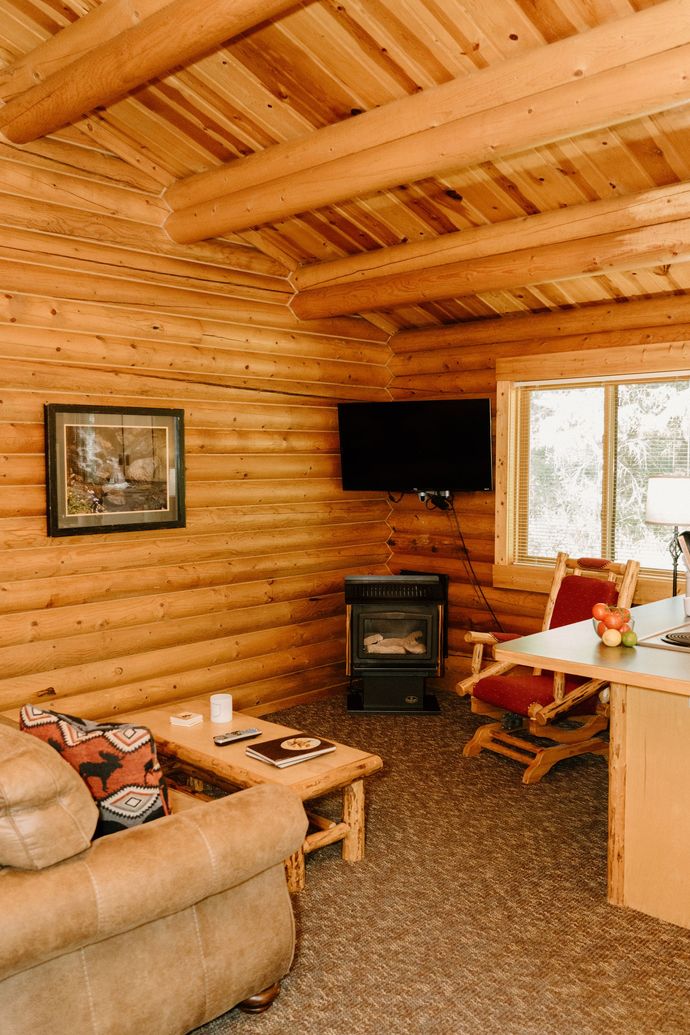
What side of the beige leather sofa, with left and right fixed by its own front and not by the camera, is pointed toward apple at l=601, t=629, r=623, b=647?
front

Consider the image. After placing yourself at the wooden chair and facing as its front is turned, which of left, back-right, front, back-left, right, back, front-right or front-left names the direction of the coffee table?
front

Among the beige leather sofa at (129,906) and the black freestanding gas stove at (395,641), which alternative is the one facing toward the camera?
the black freestanding gas stove

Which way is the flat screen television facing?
toward the camera

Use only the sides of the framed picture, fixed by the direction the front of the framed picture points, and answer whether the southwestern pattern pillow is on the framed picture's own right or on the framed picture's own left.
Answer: on the framed picture's own right

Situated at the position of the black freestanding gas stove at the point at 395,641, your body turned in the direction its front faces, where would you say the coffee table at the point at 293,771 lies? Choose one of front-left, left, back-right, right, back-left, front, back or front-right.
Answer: front

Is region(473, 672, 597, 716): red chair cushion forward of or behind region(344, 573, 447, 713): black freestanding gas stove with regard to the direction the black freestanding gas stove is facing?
forward

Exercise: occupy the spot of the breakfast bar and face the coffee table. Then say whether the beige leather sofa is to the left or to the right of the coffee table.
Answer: left

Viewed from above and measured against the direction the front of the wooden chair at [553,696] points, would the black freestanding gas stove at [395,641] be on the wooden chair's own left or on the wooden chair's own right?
on the wooden chair's own right

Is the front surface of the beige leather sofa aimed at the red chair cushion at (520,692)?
yes

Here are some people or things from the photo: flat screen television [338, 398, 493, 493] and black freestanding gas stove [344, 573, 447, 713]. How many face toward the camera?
2

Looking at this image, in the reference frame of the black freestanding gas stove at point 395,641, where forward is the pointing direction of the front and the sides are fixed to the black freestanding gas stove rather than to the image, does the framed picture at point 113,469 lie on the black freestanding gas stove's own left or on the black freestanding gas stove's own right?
on the black freestanding gas stove's own right

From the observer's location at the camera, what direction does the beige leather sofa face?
facing away from the viewer and to the right of the viewer

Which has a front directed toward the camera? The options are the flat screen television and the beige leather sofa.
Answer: the flat screen television

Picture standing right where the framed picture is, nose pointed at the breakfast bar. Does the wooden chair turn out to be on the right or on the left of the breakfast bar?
left

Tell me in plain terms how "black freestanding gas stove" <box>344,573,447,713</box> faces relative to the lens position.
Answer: facing the viewer

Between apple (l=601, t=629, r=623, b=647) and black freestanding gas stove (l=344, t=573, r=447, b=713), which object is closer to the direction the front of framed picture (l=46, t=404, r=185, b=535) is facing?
the apple

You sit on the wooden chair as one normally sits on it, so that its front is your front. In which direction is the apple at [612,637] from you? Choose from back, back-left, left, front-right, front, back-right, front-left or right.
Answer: front-left

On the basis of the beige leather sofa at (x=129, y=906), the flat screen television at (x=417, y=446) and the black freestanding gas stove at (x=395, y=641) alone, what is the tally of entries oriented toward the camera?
2

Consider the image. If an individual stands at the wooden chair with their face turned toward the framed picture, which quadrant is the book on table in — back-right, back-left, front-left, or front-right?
front-left
